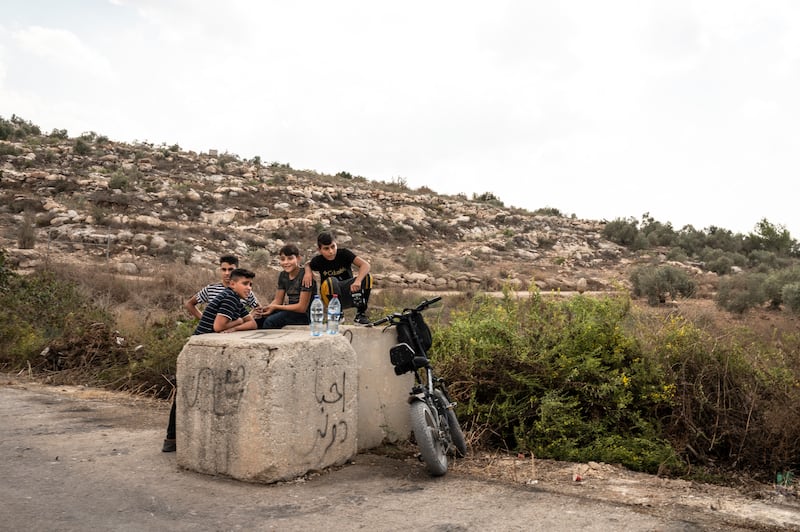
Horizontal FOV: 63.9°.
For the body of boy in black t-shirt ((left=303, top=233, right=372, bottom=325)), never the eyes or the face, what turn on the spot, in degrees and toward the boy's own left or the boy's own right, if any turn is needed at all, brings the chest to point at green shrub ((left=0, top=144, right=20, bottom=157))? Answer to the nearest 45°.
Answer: approximately 135° to the boy's own right

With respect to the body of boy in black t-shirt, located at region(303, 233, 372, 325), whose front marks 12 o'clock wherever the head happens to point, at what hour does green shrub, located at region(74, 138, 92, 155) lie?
The green shrub is roughly at 5 o'clock from the boy in black t-shirt.

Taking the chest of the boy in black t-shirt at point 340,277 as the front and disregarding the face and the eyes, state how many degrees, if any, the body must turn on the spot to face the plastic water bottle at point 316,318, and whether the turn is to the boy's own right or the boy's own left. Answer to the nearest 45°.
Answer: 0° — they already face it

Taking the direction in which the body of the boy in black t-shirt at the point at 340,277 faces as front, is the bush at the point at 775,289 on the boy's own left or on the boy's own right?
on the boy's own left

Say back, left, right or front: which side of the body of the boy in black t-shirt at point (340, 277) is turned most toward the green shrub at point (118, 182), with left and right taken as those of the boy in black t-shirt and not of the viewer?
back

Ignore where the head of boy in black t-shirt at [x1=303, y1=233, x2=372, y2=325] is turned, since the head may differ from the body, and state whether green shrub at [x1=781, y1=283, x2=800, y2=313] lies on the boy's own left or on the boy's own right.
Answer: on the boy's own left

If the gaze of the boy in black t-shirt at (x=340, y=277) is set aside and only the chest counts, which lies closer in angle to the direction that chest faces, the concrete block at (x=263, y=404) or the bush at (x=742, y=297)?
the concrete block

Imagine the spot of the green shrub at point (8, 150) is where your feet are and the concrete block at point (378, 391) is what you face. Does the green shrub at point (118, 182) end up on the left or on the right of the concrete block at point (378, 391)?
left

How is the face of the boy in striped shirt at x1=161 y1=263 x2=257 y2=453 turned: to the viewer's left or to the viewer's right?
to the viewer's right

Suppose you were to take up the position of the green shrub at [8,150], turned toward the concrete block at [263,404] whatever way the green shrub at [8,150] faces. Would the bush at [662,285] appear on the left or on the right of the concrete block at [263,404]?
left

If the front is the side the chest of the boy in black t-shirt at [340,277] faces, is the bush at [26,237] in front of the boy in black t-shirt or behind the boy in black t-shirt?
behind

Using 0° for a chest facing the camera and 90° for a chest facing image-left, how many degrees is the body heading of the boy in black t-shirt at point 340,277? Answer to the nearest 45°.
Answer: approximately 0°

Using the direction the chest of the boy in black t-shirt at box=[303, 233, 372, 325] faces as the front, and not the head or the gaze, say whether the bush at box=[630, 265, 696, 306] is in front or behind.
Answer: behind

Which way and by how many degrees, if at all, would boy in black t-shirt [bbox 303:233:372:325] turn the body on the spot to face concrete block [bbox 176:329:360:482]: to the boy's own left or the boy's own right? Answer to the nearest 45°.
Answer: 0° — they already face it
